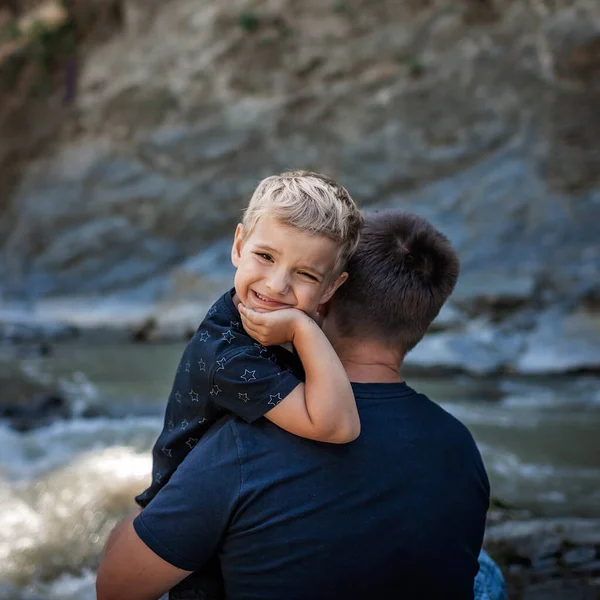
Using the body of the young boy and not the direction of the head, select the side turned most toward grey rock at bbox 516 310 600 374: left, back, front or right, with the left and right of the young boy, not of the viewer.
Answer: left

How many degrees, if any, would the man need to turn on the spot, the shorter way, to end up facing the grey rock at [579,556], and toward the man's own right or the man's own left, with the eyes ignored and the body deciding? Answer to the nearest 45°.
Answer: approximately 45° to the man's own right

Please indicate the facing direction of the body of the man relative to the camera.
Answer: away from the camera

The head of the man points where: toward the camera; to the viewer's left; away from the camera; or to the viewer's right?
away from the camera

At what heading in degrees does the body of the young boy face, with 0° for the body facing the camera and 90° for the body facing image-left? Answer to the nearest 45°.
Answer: approximately 315°
